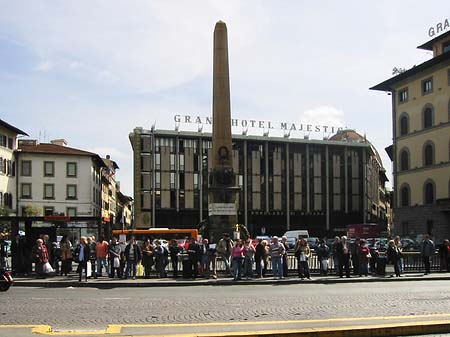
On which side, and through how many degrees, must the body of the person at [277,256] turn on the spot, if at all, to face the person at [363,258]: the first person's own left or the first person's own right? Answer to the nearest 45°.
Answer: approximately 135° to the first person's own left

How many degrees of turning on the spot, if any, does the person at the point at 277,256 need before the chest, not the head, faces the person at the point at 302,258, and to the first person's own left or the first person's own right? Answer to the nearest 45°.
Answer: approximately 90° to the first person's own left

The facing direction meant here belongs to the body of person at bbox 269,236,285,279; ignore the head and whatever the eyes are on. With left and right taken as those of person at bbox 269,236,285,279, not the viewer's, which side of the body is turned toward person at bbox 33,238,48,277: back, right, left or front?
right

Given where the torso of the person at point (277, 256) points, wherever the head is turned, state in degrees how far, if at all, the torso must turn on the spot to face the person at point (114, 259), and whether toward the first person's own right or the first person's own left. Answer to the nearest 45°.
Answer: approximately 90° to the first person's own right

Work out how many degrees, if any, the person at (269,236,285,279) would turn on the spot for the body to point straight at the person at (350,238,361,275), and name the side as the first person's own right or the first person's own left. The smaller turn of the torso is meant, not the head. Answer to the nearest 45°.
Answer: approximately 135° to the first person's own left

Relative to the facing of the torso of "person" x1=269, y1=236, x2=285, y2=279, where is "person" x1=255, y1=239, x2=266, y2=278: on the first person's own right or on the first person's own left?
on the first person's own right

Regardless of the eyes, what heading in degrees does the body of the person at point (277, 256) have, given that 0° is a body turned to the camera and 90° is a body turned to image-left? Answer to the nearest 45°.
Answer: approximately 0°

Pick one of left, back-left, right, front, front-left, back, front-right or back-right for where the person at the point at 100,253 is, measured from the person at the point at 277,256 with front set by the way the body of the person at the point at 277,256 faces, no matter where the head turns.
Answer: right

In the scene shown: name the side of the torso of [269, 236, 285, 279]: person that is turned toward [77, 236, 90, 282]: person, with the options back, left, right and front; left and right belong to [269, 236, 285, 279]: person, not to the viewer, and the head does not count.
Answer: right

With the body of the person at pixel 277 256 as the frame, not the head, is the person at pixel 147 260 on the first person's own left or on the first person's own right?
on the first person's own right
